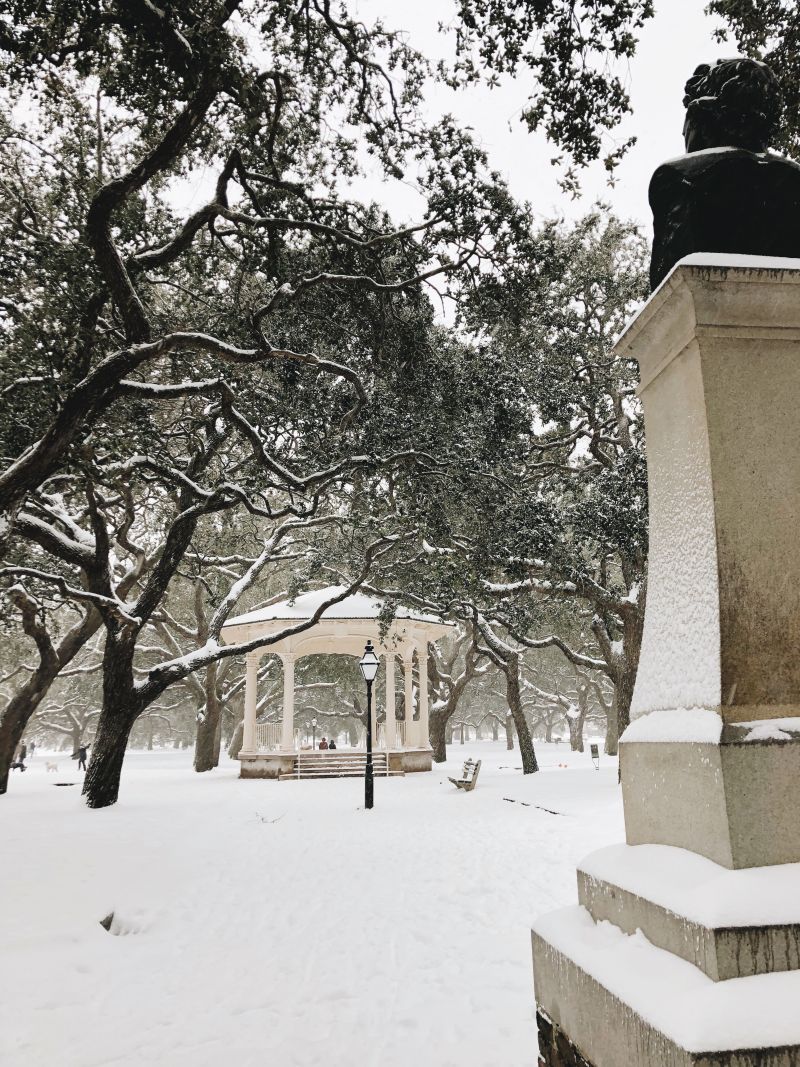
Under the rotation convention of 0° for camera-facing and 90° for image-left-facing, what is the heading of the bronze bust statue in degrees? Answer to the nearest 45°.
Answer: approximately 135°

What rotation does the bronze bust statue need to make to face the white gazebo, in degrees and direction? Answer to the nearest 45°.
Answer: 0° — it already faces it
